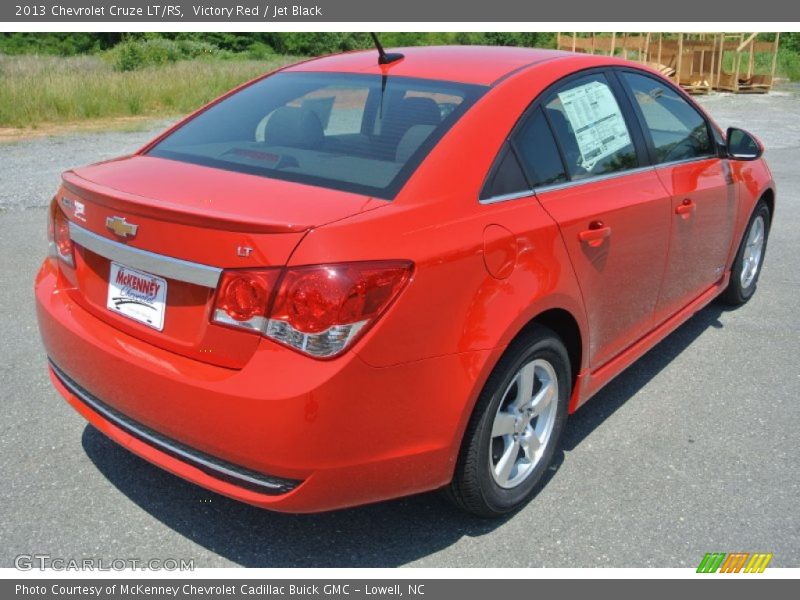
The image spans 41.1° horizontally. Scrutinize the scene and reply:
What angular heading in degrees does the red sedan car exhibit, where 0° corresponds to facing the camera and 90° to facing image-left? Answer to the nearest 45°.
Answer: approximately 225°
